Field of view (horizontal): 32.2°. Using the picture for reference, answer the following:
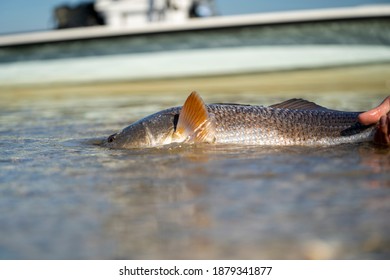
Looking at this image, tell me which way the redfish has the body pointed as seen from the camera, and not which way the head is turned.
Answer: to the viewer's left

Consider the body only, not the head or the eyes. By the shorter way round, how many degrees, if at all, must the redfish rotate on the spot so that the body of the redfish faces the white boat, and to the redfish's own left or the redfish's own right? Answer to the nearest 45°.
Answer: approximately 90° to the redfish's own right
